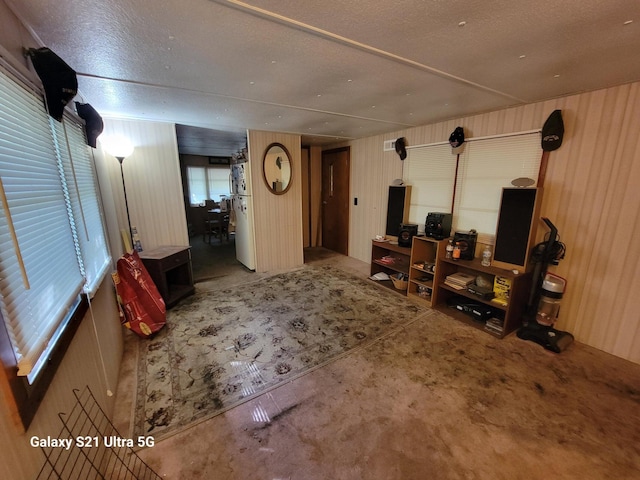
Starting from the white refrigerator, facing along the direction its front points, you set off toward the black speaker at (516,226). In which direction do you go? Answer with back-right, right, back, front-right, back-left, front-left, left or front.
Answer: left

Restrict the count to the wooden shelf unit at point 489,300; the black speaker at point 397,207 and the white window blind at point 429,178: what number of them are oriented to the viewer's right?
0

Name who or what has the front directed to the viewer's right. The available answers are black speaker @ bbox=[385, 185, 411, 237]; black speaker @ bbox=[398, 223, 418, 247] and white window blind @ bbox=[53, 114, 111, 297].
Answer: the white window blind

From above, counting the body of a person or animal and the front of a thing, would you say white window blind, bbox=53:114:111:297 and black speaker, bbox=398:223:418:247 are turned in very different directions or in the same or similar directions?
very different directions

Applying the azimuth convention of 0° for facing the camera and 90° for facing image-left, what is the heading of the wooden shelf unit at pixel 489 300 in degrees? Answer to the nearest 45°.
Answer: approximately 45°

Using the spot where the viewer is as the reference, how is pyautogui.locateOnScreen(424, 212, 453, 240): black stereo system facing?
facing the viewer and to the left of the viewer

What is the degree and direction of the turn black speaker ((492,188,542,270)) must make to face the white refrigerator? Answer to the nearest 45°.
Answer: approximately 45° to its right

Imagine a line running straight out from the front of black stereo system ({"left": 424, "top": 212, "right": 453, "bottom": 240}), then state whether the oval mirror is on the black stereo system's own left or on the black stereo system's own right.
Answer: on the black stereo system's own right

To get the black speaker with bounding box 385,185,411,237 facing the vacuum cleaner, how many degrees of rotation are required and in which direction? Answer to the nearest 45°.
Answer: approximately 90° to its left

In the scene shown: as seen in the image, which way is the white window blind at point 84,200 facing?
to the viewer's right

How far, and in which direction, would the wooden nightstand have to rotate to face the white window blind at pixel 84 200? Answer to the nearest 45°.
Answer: approximately 90° to its right

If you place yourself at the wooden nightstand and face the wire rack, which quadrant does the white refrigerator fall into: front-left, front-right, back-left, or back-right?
back-left

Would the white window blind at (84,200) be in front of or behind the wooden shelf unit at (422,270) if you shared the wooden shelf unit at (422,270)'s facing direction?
in front

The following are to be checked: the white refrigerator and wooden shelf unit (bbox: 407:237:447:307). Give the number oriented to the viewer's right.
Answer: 0

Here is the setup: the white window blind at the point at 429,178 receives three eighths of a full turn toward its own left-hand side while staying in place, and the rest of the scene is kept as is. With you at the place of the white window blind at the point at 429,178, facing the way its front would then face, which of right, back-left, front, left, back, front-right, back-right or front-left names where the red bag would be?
back-right

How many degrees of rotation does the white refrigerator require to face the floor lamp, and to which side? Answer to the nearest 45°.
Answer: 0° — it already faces it

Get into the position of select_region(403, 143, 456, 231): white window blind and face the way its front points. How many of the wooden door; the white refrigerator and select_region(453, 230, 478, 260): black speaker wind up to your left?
1
